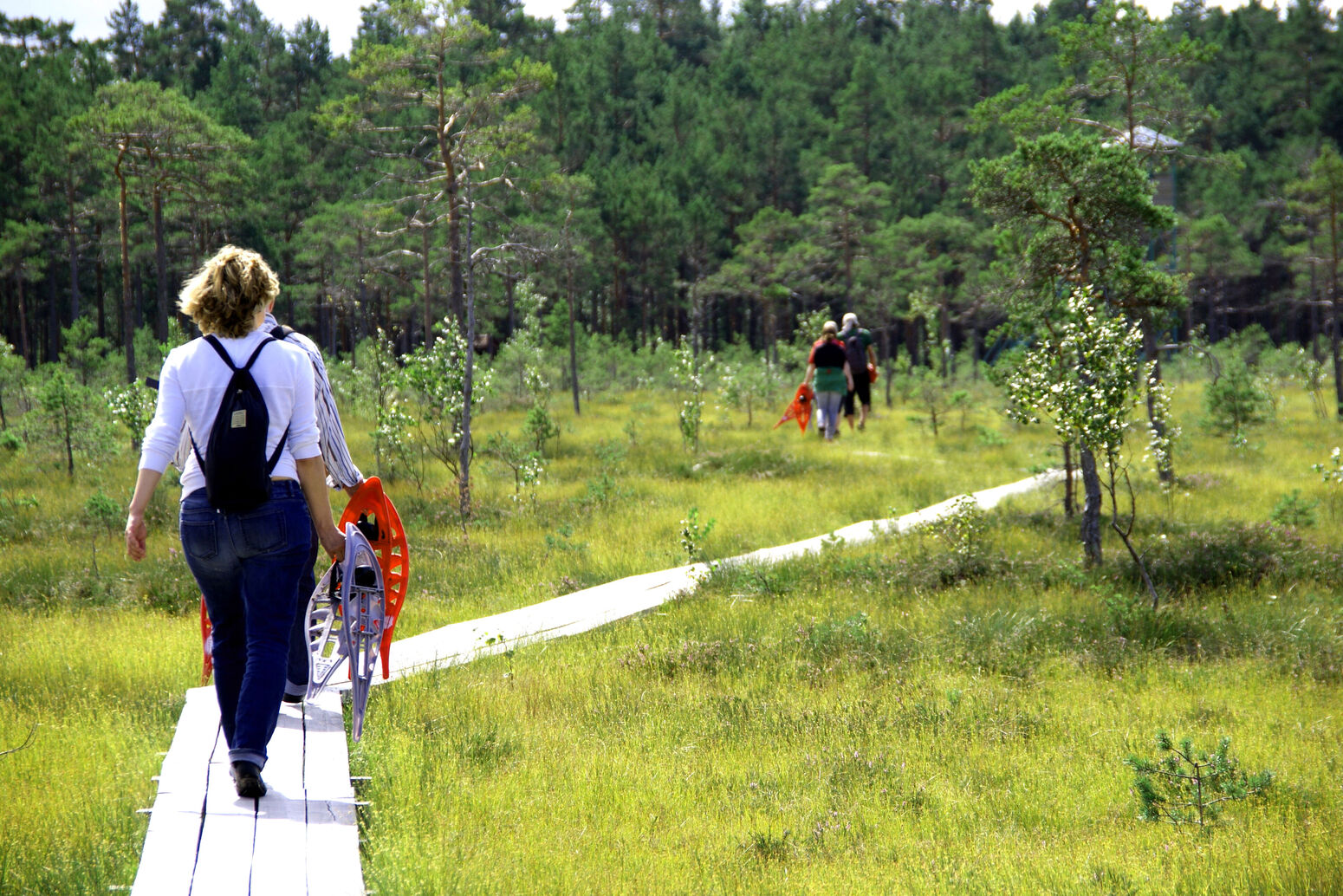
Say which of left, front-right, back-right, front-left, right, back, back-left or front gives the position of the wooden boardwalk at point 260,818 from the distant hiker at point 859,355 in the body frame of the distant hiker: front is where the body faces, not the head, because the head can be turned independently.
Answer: back

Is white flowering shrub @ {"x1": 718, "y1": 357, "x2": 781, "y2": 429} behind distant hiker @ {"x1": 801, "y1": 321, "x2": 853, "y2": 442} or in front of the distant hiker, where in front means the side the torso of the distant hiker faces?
in front

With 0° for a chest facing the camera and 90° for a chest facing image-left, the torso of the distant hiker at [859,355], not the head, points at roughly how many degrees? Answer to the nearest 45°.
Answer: approximately 180°

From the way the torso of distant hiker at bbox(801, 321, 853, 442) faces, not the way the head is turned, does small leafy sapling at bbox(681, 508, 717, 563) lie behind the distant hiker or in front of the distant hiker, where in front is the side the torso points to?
behind

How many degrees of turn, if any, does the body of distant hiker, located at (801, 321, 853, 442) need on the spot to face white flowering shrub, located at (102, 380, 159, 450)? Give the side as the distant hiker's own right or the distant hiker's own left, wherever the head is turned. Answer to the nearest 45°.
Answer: approximately 135° to the distant hiker's own left

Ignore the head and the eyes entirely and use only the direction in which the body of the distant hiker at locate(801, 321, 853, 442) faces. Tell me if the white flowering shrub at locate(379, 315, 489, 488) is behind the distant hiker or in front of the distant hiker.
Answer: behind

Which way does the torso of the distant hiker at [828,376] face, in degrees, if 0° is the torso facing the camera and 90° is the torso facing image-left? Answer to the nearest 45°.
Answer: approximately 180°

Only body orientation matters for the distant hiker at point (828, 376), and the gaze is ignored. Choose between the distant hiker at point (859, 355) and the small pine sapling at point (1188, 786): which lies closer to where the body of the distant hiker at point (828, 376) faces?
the distant hiker

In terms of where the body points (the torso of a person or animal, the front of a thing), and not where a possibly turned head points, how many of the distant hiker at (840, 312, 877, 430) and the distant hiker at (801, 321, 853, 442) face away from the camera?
2

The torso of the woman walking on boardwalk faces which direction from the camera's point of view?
away from the camera

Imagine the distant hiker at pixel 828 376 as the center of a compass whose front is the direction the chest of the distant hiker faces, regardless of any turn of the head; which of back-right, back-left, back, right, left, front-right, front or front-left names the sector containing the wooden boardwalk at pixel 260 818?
back

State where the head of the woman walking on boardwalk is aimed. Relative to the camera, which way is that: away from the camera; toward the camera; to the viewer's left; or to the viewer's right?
away from the camera
